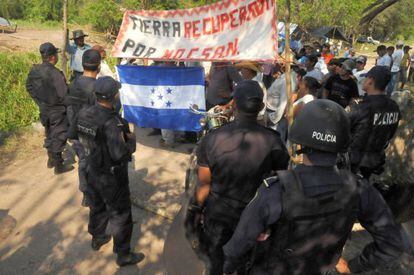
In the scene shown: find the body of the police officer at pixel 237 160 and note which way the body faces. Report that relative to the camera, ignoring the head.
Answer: away from the camera

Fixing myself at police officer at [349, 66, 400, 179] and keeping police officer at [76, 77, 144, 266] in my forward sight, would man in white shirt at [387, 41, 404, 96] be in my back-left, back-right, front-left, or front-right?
back-right

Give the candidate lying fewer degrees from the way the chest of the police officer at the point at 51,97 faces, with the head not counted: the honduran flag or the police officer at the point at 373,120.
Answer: the honduran flag

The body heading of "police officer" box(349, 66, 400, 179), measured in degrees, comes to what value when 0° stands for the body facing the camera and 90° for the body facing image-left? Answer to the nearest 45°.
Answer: approximately 135°

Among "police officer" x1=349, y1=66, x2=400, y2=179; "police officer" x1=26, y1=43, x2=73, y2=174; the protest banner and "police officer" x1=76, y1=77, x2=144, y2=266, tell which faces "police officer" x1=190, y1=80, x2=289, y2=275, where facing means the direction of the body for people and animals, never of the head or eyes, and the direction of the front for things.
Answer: the protest banner

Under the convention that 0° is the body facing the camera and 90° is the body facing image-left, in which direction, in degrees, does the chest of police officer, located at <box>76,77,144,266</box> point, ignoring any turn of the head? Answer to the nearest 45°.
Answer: approximately 225°

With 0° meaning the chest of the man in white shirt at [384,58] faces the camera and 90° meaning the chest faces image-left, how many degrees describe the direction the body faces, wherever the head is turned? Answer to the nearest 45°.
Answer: approximately 45°

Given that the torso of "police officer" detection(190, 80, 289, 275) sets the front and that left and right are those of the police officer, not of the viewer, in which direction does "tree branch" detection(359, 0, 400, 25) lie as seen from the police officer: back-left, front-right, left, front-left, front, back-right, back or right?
front-right

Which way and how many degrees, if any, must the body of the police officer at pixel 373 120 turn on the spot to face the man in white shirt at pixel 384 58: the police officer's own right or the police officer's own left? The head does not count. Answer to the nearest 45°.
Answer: approximately 45° to the police officer's own right

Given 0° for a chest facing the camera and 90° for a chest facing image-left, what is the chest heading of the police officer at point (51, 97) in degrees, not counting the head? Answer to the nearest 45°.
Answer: approximately 225°

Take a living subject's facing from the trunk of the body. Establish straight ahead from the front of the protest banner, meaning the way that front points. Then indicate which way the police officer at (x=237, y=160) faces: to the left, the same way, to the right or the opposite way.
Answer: the opposite way

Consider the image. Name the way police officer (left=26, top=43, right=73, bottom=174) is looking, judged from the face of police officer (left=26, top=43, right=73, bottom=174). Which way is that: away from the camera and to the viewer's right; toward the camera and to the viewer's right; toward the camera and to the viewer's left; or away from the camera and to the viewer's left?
away from the camera and to the viewer's right
